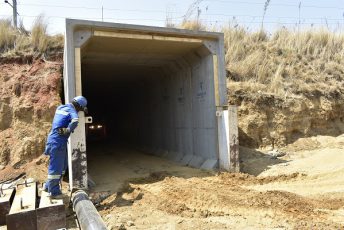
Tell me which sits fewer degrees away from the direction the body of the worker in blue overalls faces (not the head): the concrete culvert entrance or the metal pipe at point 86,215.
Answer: the concrete culvert entrance

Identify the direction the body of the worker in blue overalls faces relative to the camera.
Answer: to the viewer's right

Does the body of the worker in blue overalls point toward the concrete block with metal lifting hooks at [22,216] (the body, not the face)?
no

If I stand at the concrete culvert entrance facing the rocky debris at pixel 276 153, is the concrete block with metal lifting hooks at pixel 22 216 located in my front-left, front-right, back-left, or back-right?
back-right

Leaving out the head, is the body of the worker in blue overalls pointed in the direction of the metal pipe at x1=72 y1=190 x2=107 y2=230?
no

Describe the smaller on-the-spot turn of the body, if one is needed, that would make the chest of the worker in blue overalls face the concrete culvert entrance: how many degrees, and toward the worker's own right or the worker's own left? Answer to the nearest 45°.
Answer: approximately 45° to the worker's own left

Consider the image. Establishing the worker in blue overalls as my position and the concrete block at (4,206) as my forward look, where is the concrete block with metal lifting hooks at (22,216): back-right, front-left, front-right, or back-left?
front-left

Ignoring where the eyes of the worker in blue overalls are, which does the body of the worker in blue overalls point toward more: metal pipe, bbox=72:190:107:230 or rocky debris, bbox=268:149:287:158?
the rocky debris

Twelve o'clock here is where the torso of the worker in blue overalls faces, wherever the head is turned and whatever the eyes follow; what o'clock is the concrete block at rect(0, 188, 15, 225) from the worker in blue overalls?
The concrete block is roughly at 5 o'clock from the worker in blue overalls.

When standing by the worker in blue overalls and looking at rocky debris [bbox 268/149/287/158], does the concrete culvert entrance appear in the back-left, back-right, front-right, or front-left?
front-left
